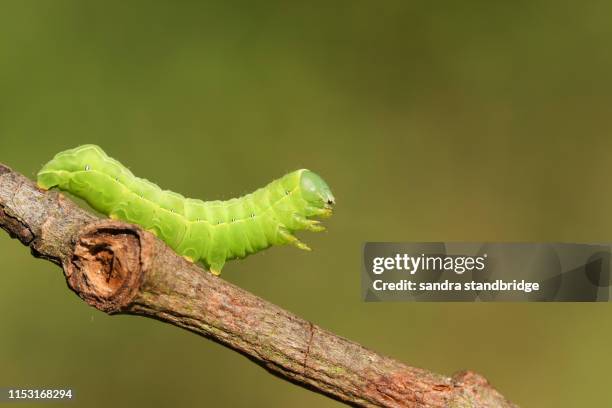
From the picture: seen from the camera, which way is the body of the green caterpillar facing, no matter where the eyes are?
to the viewer's right
